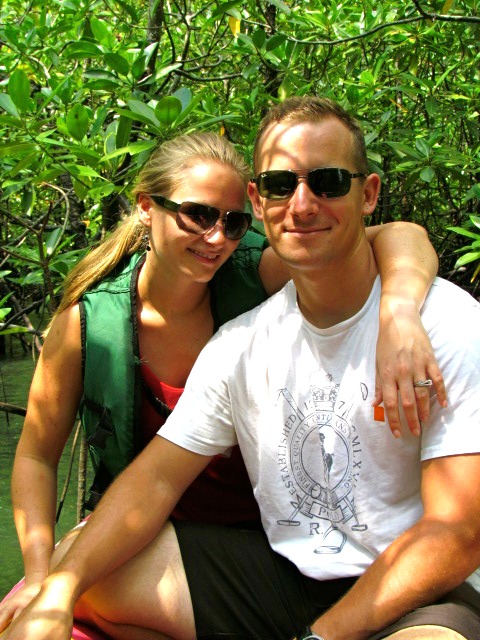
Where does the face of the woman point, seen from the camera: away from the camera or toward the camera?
toward the camera

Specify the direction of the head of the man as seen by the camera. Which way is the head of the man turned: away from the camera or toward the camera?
toward the camera

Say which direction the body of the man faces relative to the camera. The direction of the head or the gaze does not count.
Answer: toward the camera

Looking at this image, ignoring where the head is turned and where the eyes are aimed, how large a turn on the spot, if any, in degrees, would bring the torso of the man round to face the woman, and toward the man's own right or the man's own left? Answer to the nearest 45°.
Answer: approximately 135° to the man's own right
